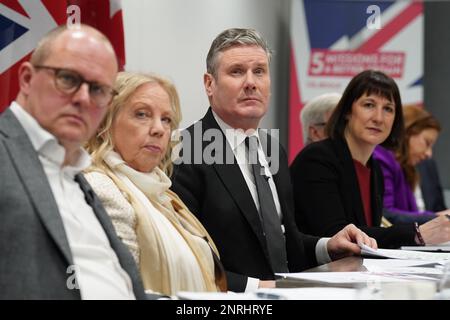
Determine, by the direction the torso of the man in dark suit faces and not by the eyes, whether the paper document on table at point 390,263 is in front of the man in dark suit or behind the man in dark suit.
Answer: in front

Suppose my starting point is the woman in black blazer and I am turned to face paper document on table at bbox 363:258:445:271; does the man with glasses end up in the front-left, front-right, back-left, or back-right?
front-right

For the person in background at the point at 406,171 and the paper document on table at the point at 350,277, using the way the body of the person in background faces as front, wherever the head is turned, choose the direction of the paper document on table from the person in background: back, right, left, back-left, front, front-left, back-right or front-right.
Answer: right

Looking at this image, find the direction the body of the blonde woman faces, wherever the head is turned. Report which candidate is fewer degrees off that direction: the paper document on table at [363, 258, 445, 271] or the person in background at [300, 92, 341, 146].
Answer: the paper document on table

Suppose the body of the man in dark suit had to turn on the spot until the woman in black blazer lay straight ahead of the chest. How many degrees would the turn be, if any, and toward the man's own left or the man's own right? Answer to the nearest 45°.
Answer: approximately 90° to the man's own left

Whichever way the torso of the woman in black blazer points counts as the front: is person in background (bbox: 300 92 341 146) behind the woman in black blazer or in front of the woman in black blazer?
behind

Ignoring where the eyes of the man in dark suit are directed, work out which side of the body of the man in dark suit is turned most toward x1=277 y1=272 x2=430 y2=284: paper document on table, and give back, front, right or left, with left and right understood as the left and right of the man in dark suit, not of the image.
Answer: front
